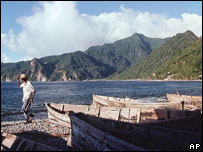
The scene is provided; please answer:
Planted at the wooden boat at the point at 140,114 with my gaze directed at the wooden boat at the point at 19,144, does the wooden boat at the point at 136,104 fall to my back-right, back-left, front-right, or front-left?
back-right

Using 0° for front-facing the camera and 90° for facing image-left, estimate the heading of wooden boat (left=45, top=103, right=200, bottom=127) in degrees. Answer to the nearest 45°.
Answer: approximately 90°

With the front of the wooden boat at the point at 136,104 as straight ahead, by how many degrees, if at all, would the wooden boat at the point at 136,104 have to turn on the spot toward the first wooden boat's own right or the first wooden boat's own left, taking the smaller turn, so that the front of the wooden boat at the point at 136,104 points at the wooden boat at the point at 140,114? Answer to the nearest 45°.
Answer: approximately 90° to the first wooden boat's own left

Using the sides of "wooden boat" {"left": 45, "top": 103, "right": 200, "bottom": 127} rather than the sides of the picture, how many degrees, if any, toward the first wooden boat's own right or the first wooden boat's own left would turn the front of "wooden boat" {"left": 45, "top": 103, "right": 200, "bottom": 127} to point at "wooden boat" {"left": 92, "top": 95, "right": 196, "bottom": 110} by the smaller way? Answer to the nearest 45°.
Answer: approximately 90° to the first wooden boat's own right

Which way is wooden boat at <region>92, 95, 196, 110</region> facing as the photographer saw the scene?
facing to the left of the viewer

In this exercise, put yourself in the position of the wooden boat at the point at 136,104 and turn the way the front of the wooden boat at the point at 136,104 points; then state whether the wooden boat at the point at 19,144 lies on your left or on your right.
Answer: on your left

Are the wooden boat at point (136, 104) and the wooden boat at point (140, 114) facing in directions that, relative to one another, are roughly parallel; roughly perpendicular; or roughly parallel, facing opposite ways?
roughly parallel

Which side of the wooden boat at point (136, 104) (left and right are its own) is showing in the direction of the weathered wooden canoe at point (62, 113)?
front

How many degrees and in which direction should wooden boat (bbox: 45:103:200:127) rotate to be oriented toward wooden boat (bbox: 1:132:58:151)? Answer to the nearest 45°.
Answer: approximately 45° to its left

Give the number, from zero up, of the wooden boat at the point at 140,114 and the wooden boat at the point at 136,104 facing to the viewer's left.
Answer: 2
